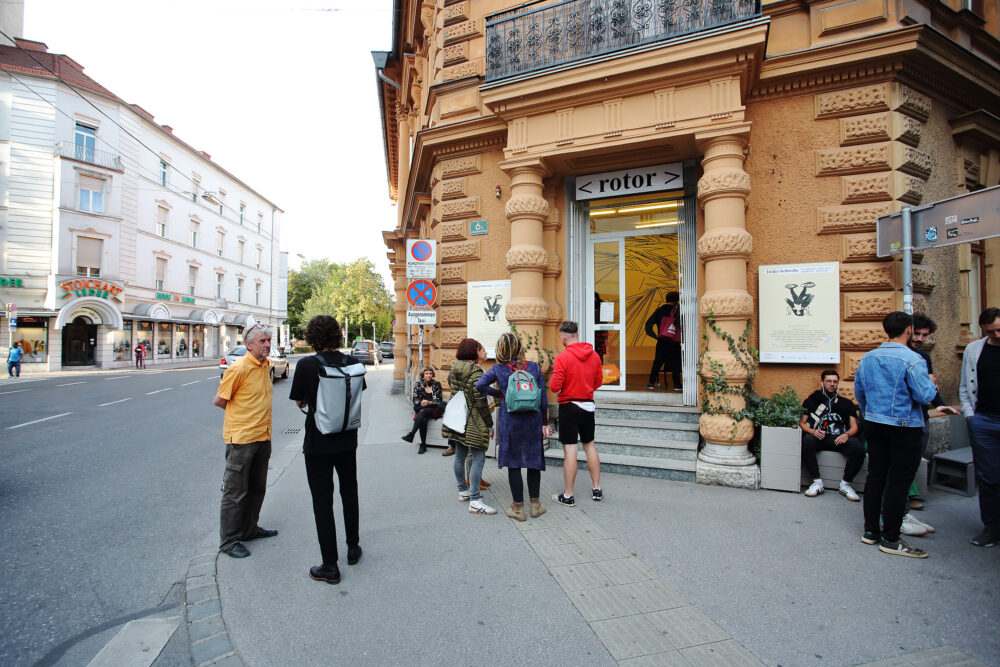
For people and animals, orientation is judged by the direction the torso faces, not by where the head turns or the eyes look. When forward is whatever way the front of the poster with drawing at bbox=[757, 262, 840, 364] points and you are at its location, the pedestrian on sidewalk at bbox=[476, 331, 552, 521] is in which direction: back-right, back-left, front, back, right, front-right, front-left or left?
front-right

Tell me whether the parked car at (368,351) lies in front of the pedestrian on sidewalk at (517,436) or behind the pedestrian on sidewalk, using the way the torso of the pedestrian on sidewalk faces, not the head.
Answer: in front

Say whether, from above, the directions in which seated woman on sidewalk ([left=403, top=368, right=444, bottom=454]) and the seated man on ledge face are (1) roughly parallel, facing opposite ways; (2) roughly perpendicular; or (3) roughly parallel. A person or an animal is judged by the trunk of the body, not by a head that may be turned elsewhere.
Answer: roughly parallel

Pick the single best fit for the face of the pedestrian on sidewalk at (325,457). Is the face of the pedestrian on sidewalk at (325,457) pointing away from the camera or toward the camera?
away from the camera

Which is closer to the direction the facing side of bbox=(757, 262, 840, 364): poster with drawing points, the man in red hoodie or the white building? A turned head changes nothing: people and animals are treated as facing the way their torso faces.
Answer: the man in red hoodie

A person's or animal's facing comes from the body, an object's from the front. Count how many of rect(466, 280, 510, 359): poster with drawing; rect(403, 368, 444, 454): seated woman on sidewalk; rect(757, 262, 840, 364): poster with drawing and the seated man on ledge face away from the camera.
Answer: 0

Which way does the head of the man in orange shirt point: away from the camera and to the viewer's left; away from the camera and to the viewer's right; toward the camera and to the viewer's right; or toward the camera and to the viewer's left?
toward the camera and to the viewer's right

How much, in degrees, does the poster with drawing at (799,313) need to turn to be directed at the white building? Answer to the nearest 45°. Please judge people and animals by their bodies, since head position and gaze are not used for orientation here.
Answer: approximately 90° to its right

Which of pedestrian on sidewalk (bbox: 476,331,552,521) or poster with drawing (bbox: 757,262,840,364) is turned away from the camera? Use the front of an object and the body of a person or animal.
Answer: the pedestrian on sidewalk

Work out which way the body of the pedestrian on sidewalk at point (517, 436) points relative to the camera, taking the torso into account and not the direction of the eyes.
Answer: away from the camera

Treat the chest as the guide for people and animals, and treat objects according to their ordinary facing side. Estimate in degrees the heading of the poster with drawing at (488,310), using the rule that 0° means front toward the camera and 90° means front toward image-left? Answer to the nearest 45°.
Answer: approximately 0°

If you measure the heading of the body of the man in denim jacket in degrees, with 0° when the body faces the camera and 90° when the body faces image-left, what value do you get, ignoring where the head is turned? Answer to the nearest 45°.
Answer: approximately 225°

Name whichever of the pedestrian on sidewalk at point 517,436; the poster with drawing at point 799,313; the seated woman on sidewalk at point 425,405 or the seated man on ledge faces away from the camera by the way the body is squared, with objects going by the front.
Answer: the pedestrian on sidewalk at point 517,436
